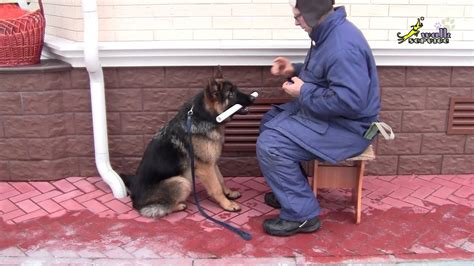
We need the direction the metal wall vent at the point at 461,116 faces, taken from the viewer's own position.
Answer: facing the viewer

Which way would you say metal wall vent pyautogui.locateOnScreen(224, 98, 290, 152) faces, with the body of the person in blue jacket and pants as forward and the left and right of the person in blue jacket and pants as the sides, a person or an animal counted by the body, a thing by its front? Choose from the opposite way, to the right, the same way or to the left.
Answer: to the left

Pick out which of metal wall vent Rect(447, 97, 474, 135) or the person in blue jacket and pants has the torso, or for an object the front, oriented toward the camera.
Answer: the metal wall vent

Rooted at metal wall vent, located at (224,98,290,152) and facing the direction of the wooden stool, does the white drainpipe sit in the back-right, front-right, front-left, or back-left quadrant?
back-right

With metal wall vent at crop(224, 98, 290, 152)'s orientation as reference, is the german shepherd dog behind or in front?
in front

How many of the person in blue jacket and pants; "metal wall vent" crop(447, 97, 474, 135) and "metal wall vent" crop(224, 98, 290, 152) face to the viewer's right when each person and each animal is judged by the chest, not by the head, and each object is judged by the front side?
0

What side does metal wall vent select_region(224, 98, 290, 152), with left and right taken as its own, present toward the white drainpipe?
right

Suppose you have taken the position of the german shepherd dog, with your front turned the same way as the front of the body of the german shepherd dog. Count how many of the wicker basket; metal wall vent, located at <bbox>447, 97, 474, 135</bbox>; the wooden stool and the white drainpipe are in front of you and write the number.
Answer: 2

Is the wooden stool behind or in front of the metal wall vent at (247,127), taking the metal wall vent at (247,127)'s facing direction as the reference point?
in front

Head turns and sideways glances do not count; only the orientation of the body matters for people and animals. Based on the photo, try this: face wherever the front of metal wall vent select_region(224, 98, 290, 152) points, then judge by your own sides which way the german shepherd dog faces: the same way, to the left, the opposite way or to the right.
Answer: to the left

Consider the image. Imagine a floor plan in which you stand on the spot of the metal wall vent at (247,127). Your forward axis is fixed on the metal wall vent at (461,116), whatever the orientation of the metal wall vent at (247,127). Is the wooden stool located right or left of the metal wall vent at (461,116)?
right

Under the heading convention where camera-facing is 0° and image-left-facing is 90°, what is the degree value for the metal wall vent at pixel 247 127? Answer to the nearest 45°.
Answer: approximately 0°

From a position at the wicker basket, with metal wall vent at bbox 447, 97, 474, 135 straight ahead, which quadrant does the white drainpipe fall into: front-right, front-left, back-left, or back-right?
front-right

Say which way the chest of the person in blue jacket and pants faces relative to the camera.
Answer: to the viewer's left

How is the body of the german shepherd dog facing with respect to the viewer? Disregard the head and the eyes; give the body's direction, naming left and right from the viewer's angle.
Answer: facing to the right of the viewer

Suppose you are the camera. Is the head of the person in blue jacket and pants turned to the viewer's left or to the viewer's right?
to the viewer's left

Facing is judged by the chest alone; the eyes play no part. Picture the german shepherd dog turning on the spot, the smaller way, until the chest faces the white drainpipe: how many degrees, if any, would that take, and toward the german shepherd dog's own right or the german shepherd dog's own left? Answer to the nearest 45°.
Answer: approximately 135° to the german shepherd dog's own left
